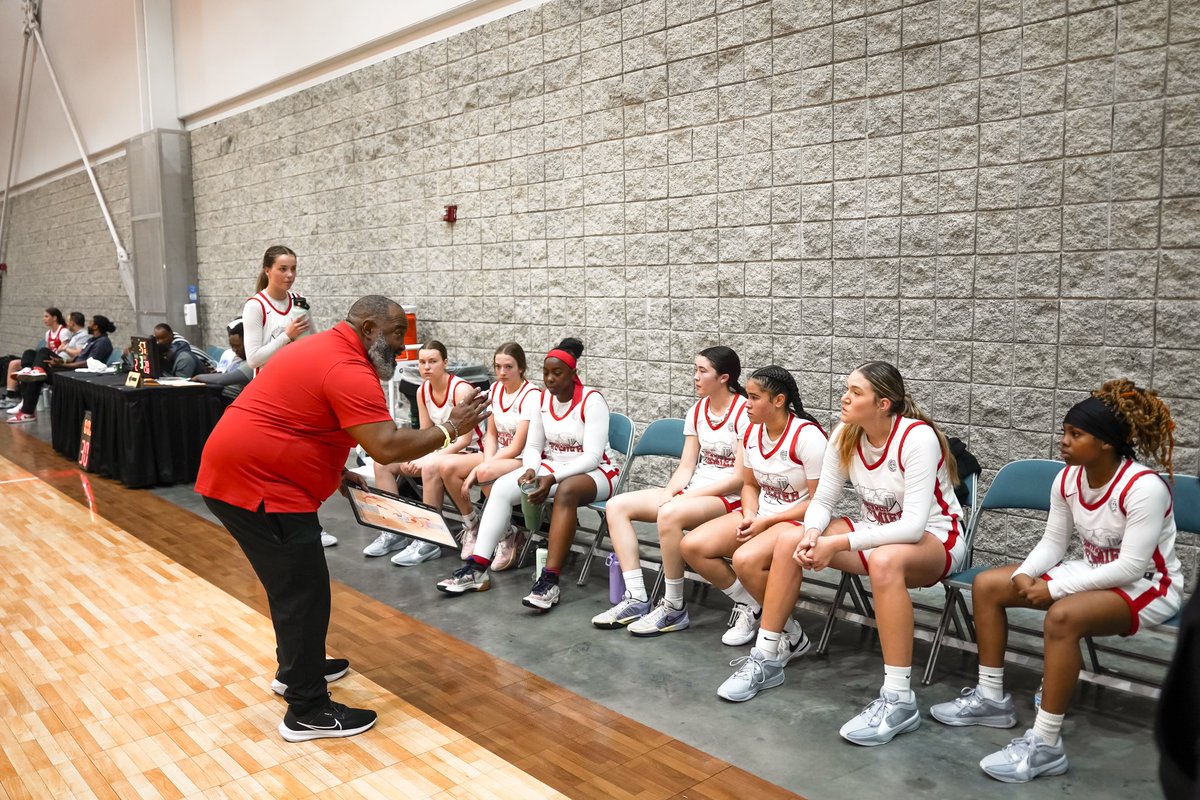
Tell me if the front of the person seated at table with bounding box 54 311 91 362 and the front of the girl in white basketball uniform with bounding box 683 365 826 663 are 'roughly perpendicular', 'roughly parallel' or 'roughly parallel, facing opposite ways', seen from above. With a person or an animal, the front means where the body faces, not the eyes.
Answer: roughly parallel

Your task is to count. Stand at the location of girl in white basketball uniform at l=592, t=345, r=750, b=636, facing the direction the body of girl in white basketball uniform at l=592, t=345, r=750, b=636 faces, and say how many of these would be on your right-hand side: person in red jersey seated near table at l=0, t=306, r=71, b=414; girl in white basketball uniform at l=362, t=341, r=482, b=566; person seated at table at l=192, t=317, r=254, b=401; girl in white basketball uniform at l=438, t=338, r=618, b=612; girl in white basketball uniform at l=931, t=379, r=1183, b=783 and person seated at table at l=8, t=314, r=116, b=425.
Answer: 5

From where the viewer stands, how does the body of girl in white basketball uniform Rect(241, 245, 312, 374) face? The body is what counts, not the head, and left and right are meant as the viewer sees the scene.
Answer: facing the viewer and to the right of the viewer

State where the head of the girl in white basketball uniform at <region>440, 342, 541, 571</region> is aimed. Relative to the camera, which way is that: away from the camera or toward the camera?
toward the camera

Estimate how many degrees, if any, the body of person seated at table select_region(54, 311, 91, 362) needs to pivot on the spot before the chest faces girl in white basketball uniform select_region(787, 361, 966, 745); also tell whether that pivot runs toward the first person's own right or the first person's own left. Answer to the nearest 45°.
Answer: approximately 90° to the first person's own left

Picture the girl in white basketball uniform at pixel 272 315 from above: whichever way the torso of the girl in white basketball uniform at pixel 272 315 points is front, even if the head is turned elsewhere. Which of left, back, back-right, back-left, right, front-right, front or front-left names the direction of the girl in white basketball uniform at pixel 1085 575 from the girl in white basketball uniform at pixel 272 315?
front

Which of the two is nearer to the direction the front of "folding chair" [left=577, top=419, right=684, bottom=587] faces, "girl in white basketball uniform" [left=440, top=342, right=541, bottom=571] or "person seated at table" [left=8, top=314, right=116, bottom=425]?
the girl in white basketball uniform

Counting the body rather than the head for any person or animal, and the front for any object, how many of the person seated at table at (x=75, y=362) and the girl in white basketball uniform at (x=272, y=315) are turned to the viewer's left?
1

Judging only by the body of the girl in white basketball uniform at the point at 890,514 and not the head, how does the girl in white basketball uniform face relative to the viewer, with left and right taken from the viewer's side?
facing the viewer and to the left of the viewer

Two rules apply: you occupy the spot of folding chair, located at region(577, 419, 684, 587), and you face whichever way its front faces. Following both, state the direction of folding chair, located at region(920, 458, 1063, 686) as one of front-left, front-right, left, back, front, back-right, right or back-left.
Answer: left

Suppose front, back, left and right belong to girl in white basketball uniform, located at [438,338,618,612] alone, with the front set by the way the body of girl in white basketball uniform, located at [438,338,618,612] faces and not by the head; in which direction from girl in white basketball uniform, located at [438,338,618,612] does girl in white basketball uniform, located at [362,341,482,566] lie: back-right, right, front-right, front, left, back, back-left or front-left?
right

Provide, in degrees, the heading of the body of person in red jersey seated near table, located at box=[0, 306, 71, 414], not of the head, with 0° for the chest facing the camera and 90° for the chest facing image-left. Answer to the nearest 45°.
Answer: approximately 45°

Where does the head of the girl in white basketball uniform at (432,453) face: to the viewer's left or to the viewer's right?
to the viewer's left

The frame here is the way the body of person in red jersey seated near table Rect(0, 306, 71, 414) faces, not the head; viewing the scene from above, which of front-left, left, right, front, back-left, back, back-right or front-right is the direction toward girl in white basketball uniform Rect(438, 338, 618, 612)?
front-left

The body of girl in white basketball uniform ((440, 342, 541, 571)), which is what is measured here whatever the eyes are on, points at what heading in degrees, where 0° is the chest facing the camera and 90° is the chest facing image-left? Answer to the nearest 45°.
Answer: approximately 45°

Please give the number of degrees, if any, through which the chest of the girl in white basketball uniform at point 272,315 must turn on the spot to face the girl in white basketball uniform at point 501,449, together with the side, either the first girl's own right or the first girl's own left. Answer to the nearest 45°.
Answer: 0° — they already face them
